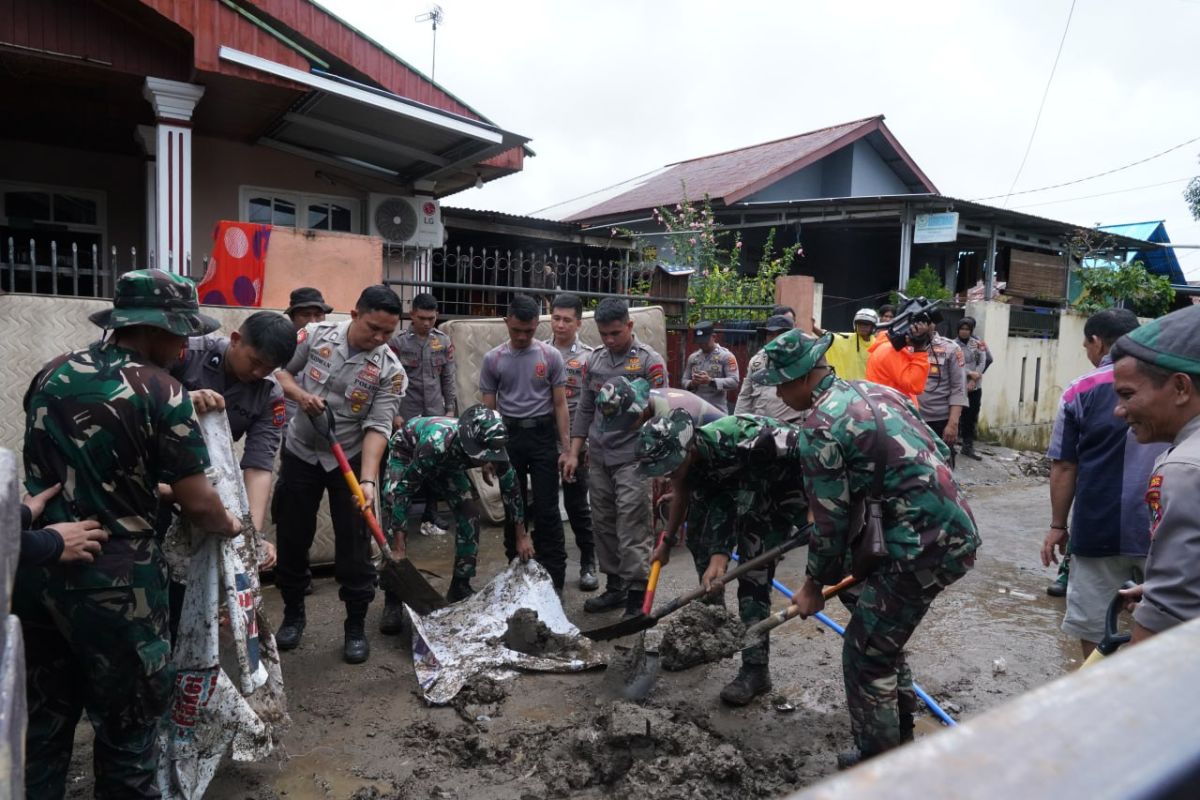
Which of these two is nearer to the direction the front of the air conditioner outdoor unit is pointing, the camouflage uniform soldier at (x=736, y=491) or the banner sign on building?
the camouflage uniform soldier

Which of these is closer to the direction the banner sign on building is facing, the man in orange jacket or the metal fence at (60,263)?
the man in orange jacket

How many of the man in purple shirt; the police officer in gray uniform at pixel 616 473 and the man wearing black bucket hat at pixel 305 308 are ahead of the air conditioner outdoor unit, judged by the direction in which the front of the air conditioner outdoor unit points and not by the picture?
3

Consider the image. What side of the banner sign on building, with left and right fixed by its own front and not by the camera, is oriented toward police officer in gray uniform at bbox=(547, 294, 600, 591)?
front

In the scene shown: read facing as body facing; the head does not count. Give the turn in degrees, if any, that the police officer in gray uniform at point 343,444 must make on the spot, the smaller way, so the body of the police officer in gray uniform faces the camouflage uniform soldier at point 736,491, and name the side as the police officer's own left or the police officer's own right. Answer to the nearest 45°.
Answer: approximately 45° to the police officer's own left

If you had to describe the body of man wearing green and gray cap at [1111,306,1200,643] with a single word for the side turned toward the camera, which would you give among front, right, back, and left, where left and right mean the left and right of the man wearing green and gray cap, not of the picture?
left
